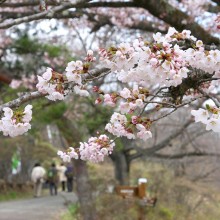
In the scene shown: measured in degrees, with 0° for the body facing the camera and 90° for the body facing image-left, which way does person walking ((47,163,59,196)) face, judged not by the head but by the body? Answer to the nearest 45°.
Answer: approximately 180°

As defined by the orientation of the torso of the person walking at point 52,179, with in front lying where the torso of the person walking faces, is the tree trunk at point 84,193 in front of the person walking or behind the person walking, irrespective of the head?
behind

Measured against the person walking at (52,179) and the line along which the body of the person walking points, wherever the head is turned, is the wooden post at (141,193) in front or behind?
behind

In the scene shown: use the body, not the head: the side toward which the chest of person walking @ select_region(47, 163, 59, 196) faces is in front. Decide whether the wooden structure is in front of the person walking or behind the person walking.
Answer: behind
